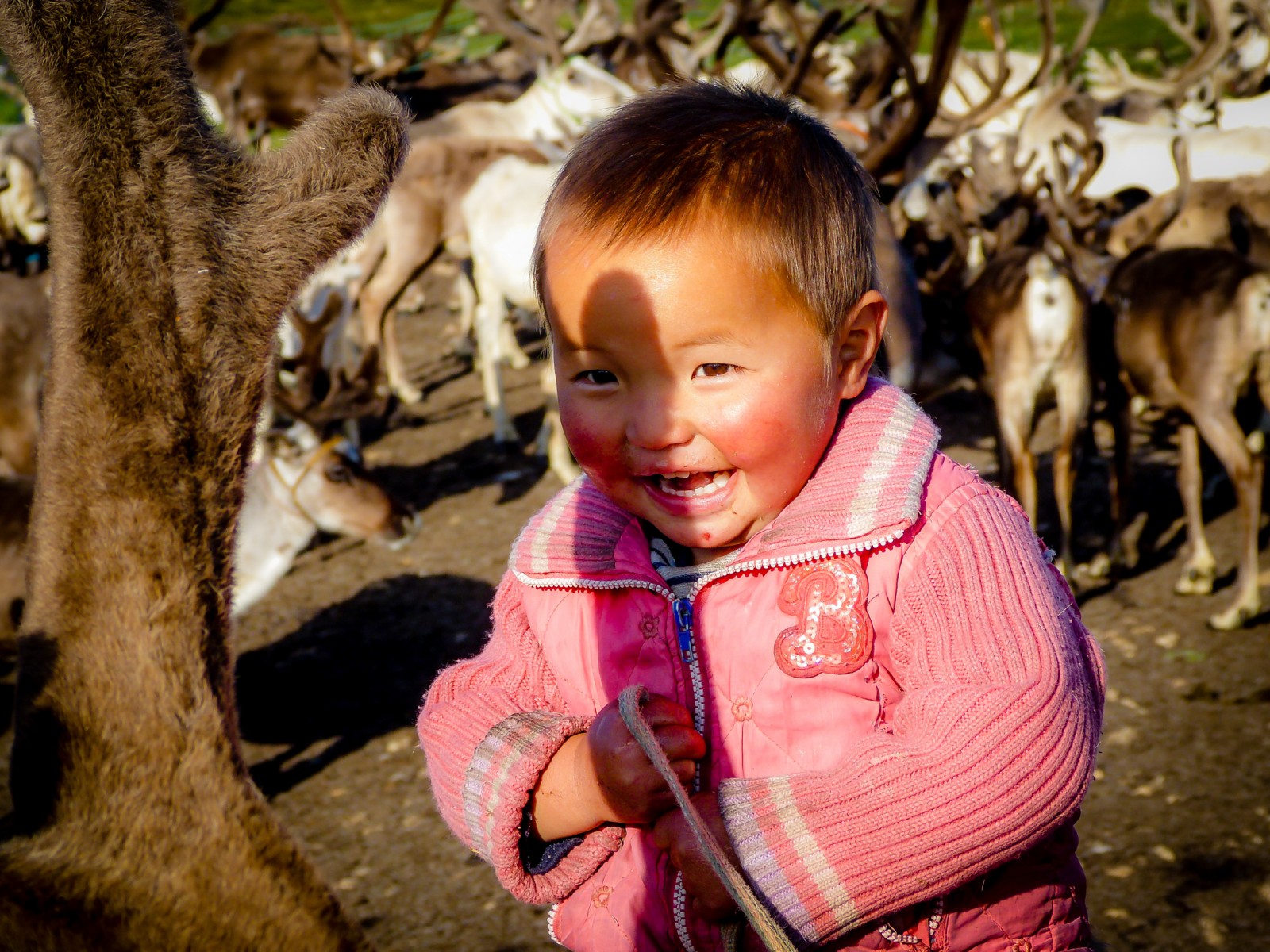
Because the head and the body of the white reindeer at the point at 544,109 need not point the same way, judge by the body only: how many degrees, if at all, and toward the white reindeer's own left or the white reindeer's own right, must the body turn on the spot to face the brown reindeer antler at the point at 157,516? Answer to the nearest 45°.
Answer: approximately 90° to the white reindeer's own right

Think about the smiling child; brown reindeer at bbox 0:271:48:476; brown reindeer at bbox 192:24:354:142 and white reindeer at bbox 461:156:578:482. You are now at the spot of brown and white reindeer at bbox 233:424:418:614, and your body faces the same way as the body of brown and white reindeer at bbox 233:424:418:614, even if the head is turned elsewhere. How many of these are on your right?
1

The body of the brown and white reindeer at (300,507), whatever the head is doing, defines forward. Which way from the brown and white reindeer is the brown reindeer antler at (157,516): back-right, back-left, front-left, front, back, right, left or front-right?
right

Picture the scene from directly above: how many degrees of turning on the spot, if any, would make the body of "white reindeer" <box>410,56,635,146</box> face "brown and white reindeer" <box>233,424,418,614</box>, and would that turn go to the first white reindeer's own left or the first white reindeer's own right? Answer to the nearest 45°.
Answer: approximately 90° to the first white reindeer's own right

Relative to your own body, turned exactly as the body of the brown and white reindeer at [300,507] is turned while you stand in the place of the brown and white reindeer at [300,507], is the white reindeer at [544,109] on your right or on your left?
on your left

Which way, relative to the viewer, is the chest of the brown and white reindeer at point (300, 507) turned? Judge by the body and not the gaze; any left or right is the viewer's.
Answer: facing to the right of the viewer

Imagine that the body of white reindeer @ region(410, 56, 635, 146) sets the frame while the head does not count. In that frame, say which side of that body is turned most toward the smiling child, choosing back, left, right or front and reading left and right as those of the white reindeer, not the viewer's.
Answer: right

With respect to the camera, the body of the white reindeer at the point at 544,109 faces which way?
to the viewer's right

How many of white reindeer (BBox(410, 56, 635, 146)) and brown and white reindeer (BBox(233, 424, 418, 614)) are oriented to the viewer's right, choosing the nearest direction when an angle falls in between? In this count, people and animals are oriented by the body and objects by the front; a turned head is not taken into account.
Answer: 2

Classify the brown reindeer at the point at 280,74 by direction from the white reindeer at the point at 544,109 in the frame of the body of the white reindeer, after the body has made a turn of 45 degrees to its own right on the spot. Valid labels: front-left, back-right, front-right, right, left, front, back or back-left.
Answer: back

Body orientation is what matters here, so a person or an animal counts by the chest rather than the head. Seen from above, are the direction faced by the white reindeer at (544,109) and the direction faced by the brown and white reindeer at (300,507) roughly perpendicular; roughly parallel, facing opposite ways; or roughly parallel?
roughly parallel

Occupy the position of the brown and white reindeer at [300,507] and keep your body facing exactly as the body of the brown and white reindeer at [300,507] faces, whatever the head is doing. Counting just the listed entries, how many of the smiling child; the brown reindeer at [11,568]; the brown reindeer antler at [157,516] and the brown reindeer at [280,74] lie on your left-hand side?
1

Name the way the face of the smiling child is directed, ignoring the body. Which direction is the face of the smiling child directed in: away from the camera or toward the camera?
toward the camera
